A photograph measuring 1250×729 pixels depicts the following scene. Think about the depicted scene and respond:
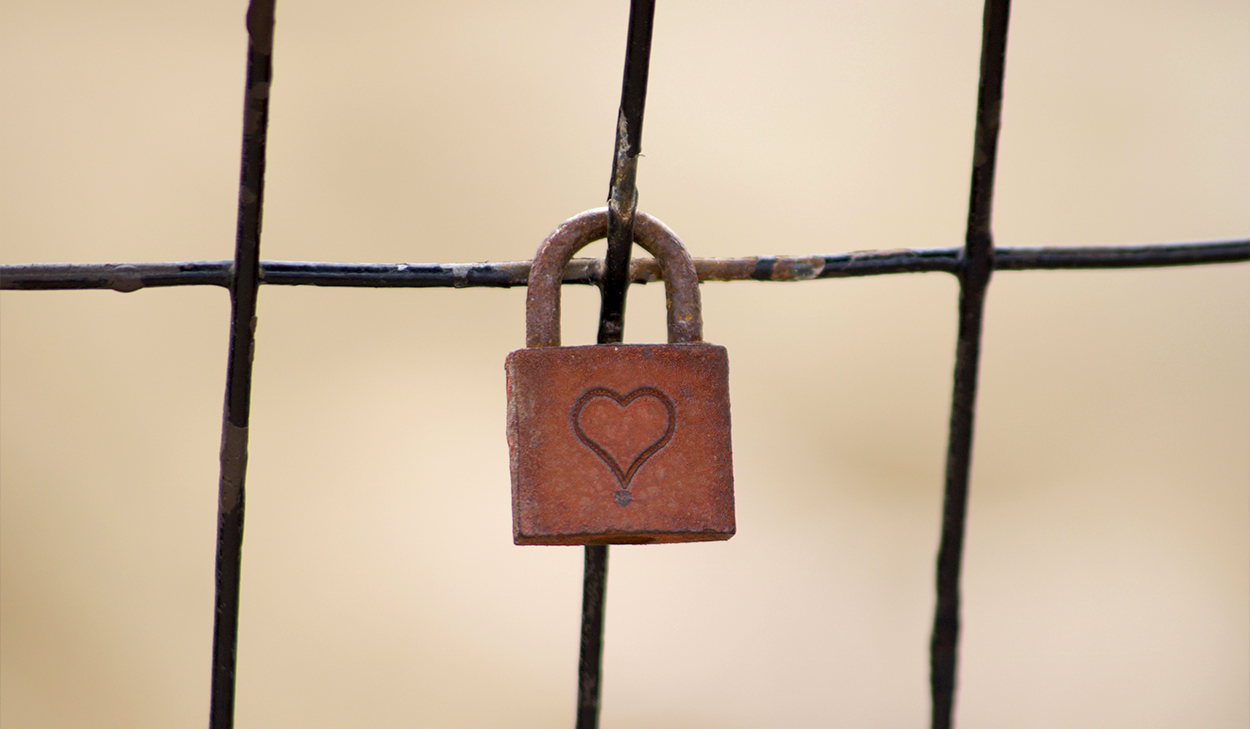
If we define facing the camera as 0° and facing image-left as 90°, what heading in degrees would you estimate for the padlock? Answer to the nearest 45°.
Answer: approximately 0°
